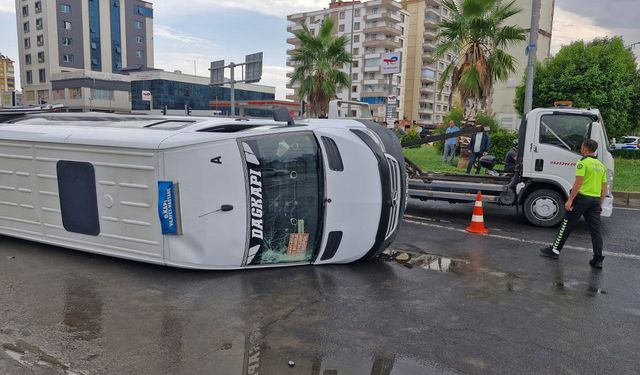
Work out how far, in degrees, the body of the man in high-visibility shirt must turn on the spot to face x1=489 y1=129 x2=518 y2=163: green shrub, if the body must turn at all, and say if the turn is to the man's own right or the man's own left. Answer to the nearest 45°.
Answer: approximately 45° to the man's own right

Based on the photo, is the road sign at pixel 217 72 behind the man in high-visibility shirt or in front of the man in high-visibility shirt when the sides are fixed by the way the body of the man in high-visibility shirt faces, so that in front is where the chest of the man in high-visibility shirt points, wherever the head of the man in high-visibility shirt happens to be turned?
in front

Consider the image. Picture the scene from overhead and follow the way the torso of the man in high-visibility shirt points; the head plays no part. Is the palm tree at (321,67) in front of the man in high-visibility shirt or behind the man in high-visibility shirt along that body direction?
in front

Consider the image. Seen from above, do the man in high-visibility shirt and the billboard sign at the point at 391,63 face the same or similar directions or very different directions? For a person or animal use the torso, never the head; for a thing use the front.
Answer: very different directions

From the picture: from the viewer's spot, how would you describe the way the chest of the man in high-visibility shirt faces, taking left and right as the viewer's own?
facing away from the viewer and to the left of the viewer

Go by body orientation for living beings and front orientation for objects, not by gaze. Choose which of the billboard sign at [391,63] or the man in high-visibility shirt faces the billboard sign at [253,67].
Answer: the man in high-visibility shirt

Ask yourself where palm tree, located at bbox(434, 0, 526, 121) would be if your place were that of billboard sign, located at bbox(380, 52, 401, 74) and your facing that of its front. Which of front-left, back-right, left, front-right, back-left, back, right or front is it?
front-left

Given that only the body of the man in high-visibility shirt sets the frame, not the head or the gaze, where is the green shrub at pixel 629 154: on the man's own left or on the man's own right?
on the man's own right

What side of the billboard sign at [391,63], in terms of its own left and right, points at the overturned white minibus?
front

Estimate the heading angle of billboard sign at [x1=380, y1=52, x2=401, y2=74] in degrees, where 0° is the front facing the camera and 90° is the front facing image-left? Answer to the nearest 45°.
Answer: approximately 0°

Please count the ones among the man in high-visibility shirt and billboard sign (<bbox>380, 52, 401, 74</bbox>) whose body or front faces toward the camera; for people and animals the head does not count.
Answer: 1

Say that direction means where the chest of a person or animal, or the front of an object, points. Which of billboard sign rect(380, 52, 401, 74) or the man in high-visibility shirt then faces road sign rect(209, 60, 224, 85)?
the man in high-visibility shirt

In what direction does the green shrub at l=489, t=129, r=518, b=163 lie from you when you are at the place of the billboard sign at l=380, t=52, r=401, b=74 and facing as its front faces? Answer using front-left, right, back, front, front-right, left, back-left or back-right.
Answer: front-left

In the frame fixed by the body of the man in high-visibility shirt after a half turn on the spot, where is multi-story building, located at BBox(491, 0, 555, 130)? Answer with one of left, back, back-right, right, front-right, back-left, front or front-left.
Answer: back-left

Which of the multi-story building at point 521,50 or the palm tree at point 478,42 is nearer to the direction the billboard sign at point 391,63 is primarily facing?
the palm tree
